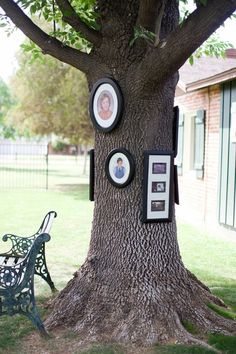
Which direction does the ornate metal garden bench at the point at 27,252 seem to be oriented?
to the viewer's left

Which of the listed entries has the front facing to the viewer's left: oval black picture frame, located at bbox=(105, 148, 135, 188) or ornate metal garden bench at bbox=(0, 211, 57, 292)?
the ornate metal garden bench

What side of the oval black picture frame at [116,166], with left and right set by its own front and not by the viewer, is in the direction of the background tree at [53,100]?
back

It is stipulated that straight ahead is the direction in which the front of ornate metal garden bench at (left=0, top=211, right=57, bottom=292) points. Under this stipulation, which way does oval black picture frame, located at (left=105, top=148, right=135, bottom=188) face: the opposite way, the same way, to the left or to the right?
to the left

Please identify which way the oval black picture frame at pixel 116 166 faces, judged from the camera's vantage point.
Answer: facing the viewer

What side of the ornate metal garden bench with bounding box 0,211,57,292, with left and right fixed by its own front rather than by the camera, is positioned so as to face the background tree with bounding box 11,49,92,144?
right

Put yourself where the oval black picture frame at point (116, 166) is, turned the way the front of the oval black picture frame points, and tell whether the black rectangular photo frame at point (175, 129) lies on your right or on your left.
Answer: on your left

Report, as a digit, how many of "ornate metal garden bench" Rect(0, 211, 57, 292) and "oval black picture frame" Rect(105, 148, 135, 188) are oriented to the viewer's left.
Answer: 1

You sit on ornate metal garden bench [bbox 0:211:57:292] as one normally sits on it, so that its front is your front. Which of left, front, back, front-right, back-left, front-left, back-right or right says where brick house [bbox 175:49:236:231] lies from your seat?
back-right
